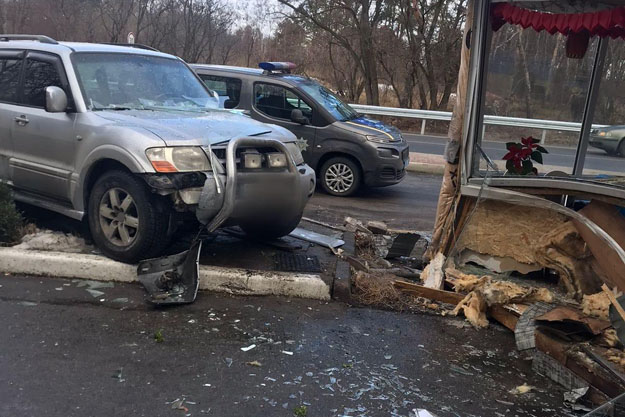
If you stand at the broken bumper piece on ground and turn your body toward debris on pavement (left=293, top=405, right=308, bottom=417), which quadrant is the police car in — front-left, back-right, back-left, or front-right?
back-left

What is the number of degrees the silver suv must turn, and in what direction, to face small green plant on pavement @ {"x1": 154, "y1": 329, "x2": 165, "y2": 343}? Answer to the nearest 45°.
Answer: approximately 45° to its right

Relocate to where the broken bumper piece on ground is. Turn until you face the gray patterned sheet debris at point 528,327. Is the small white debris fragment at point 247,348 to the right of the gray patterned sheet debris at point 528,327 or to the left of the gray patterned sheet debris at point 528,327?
right

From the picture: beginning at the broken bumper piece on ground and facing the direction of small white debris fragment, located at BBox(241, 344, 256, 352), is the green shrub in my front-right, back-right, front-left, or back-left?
back-right

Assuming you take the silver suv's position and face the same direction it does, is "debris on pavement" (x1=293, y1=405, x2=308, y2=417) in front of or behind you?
in front

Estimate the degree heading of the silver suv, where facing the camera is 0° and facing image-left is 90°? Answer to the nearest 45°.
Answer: approximately 315°

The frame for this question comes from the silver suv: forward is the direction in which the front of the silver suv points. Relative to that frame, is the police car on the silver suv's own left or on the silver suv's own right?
on the silver suv's own left

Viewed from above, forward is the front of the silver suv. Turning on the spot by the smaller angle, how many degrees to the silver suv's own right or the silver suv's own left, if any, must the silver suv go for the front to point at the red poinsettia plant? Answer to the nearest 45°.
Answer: approximately 45° to the silver suv's own left
